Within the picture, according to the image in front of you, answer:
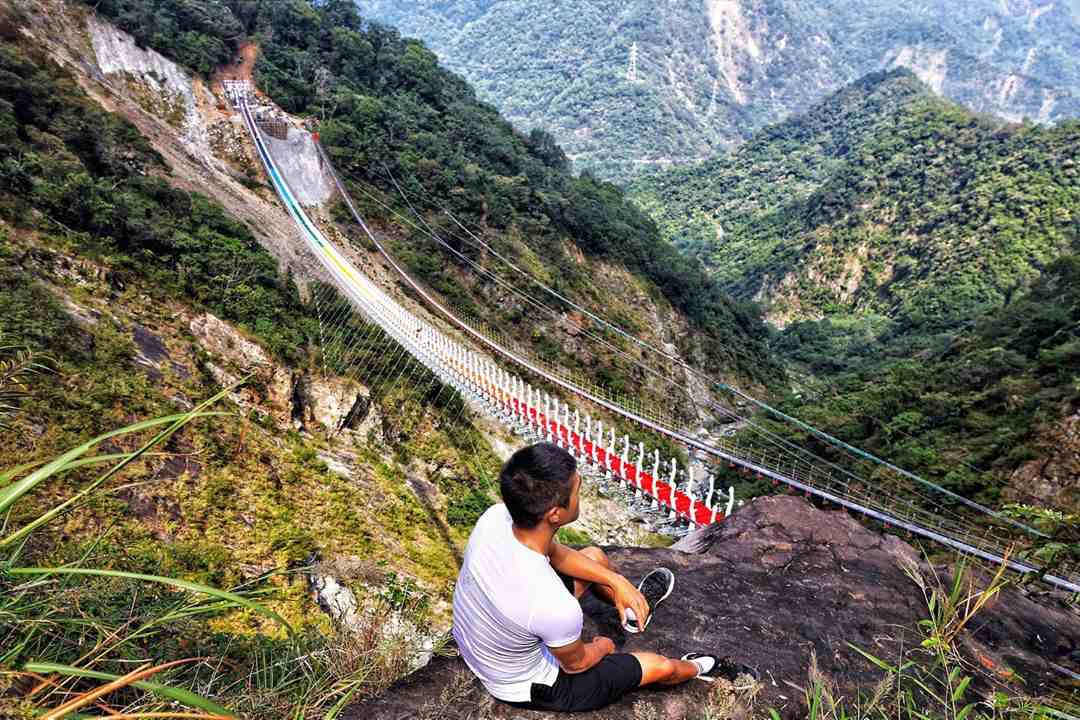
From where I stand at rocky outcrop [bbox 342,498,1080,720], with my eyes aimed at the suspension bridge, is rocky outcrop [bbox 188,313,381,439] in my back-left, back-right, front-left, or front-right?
front-left

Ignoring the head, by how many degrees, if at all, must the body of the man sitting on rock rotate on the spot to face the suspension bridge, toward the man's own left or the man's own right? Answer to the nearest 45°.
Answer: approximately 45° to the man's own left

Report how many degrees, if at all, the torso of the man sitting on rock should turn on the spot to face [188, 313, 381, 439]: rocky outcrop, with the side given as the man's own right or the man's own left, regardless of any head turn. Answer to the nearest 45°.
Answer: approximately 90° to the man's own left

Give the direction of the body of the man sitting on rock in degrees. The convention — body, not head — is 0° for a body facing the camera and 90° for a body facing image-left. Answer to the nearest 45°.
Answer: approximately 225°

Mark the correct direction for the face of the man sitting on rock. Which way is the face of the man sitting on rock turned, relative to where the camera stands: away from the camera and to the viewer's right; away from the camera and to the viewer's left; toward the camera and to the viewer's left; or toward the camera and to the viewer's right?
away from the camera and to the viewer's right
